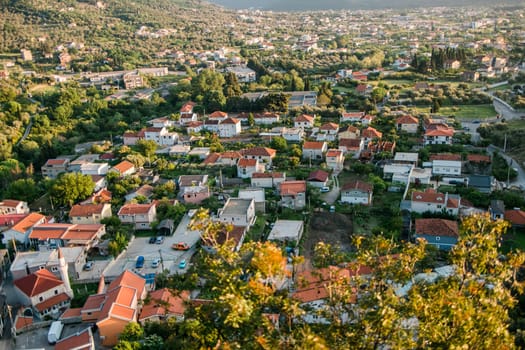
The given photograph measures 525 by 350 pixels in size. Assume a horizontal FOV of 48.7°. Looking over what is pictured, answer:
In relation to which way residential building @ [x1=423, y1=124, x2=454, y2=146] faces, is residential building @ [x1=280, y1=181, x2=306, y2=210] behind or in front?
in front

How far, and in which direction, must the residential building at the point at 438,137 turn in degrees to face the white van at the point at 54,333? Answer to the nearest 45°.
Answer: approximately 45° to its right

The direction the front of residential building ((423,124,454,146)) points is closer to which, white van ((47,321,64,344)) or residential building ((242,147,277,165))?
the white van

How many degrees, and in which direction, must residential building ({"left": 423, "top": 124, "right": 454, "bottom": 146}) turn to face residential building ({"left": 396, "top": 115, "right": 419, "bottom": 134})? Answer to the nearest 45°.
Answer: approximately 135° to its right

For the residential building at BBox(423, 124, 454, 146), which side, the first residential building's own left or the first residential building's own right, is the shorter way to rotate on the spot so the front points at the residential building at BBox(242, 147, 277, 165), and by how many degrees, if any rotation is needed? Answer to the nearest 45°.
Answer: approximately 45° to the first residential building's own right

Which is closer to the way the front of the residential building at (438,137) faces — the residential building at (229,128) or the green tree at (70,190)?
the green tree

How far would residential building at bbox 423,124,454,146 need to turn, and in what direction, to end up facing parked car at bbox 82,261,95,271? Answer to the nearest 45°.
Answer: approximately 45° to its right

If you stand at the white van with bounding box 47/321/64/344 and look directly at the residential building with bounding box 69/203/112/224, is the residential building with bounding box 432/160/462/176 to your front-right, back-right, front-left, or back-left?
front-right

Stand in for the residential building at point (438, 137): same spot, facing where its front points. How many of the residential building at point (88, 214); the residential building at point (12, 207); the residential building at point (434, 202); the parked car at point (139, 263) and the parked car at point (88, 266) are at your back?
0

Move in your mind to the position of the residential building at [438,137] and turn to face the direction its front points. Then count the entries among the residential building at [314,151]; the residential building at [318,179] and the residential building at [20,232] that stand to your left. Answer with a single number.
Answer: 0

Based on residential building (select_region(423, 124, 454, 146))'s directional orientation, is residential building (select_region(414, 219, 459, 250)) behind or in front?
in front

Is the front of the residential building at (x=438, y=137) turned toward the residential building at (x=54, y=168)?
no

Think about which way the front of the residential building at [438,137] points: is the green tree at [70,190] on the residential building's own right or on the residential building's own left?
on the residential building's own right

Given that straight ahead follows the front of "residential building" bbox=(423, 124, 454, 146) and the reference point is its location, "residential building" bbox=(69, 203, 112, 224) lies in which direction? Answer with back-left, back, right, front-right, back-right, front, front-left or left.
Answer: front-right

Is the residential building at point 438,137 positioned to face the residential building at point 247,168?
no

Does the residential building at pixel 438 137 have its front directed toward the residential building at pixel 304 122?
no

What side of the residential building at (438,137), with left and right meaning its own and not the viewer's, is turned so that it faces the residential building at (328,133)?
right

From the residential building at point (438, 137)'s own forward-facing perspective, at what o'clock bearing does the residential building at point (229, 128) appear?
the residential building at point (229, 128) is roughly at 3 o'clock from the residential building at point (438, 137).

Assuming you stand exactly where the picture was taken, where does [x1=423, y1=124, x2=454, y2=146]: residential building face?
facing the viewer

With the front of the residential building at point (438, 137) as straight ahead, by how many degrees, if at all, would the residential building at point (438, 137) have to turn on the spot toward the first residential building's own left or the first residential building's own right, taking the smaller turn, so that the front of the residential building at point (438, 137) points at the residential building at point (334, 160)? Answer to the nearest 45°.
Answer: approximately 45° to the first residential building's own right

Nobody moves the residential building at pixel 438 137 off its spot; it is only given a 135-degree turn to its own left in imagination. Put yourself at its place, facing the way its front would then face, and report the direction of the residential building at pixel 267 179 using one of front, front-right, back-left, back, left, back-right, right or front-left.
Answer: back
